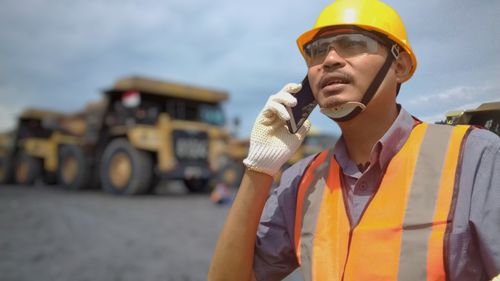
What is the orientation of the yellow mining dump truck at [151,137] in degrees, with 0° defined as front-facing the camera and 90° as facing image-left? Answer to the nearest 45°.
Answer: approximately 315°

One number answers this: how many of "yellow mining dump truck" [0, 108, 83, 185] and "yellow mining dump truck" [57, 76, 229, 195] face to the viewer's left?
0

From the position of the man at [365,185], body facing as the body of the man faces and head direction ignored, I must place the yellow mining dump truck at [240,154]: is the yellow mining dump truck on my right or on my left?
on my right

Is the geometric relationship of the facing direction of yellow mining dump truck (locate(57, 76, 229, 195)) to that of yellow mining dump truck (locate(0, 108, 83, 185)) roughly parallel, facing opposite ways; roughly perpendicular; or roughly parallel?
roughly parallel

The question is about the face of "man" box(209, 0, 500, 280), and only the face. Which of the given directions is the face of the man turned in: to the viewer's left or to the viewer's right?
to the viewer's left

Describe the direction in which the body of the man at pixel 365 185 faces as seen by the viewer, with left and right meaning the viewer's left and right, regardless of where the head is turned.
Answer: facing the viewer and to the left of the viewer

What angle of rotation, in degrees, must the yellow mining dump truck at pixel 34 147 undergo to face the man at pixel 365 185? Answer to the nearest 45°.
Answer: approximately 45° to its right

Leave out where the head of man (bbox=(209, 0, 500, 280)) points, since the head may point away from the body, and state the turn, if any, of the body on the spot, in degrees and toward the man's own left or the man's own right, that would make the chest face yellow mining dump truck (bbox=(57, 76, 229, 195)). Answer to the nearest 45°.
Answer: approximately 90° to the man's own right

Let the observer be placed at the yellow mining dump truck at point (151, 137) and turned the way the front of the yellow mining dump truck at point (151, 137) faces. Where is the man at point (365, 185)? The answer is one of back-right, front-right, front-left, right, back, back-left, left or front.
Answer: front-right

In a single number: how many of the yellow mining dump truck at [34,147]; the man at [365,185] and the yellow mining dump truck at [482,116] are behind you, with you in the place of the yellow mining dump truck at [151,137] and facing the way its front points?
1

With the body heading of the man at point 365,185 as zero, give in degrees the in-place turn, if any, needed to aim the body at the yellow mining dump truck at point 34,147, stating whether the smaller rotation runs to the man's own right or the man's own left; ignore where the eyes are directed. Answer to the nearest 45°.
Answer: approximately 90° to the man's own right

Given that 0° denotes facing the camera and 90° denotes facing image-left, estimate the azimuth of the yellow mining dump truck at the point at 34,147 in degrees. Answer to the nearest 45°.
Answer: approximately 315°

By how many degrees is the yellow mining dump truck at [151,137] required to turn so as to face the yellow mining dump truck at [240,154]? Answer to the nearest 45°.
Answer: approximately 90° to its left

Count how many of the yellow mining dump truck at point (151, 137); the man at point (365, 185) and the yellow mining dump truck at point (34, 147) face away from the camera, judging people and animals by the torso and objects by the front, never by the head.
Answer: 0

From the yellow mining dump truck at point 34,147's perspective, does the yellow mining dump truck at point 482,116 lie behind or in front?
in front

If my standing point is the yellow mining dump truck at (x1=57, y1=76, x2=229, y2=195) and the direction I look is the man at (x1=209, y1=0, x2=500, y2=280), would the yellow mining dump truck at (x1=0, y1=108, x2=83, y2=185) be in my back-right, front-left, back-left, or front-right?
back-right

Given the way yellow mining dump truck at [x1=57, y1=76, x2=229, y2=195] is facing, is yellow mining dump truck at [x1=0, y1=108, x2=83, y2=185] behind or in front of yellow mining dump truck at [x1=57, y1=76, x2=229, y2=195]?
behind
